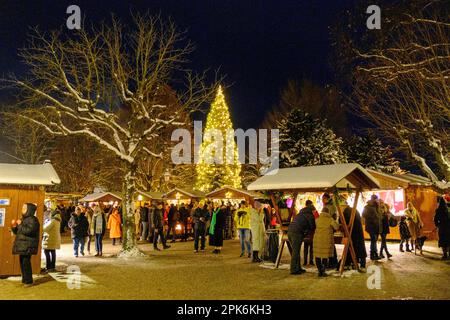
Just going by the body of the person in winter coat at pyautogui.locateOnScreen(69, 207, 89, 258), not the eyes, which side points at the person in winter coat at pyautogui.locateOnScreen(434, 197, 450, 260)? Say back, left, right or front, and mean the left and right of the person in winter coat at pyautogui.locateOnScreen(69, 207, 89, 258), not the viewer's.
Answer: left

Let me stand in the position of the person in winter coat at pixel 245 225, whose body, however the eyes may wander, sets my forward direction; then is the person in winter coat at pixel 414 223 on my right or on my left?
on my left

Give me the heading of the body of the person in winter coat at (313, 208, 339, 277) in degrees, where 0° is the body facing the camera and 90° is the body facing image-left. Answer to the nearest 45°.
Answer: approximately 180°

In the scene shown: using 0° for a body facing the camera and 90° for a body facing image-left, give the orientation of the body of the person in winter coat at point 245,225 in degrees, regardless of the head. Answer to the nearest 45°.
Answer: approximately 0°

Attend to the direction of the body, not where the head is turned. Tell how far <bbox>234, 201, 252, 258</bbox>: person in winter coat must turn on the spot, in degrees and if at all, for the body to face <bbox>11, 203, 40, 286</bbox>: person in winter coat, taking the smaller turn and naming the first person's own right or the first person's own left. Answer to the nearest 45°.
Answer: approximately 45° to the first person's own right
